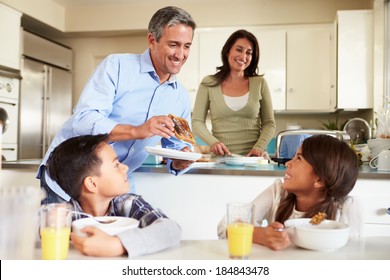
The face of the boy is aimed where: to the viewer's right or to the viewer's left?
to the viewer's right

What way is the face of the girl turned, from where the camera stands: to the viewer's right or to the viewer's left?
to the viewer's left

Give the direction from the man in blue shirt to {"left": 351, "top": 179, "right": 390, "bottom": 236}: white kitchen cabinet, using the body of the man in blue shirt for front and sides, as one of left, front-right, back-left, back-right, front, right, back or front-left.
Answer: front-left

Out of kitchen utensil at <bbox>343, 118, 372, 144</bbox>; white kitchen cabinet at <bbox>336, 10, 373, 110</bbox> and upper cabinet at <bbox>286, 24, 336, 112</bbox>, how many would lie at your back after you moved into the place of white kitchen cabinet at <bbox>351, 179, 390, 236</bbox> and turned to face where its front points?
3

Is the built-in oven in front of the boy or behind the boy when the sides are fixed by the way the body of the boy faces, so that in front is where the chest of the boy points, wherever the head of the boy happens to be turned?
behind

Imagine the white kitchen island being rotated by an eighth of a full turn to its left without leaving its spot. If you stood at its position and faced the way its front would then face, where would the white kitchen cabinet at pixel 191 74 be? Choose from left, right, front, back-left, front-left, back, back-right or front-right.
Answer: back-left

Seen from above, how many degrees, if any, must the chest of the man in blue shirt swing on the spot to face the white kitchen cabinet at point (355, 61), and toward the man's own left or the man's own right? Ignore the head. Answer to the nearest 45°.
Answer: approximately 90° to the man's own left

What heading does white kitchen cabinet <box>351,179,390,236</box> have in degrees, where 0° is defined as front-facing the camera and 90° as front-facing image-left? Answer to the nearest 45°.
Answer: approximately 0°
